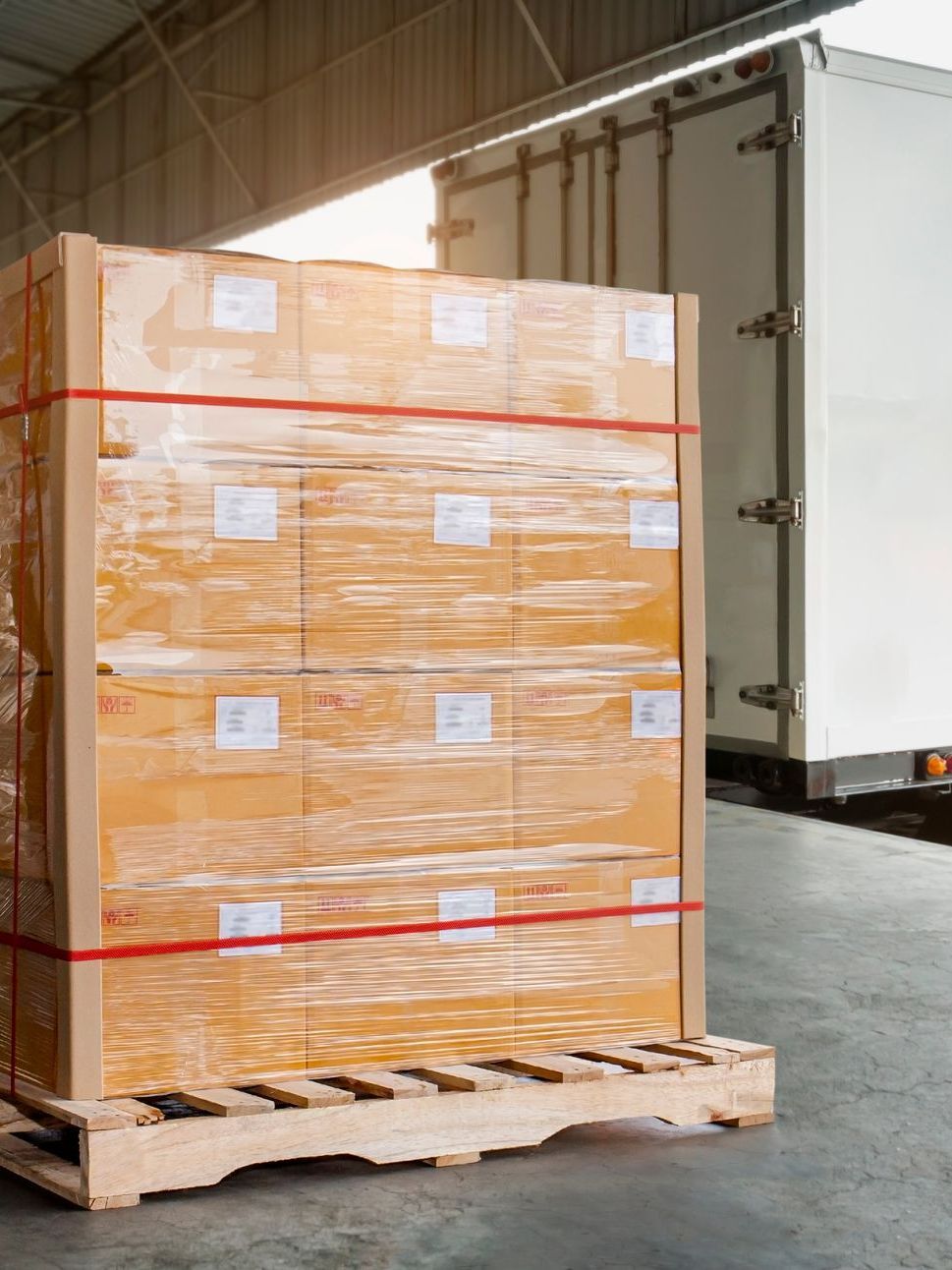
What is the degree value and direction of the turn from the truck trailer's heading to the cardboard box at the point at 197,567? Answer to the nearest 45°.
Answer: approximately 180°

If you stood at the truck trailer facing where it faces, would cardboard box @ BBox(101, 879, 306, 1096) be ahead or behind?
behind

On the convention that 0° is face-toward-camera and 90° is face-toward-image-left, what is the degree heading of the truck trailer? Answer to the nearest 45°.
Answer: approximately 225°

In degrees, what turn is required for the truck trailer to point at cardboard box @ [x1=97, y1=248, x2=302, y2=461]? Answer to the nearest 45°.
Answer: approximately 180°

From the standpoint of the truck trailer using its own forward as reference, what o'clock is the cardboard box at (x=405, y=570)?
The cardboard box is roughly at 5 o'clock from the truck trailer.

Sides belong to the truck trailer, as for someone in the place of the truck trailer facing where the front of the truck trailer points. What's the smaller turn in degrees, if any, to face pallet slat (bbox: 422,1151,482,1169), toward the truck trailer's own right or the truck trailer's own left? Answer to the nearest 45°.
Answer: approximately 135° to the truck trailer's own right

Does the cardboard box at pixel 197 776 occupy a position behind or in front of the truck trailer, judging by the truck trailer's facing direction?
behind

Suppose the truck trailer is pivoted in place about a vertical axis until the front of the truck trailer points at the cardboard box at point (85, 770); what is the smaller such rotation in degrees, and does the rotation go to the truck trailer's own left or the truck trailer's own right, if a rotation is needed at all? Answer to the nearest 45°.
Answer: approximately 180°

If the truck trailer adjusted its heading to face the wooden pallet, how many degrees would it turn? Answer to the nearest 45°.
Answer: approximately 135° to its right

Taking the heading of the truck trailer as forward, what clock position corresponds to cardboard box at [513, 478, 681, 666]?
The cardboard box is roughly at 5 o'clock from the truck trailer.

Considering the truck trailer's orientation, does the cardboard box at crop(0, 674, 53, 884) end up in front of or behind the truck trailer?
behind

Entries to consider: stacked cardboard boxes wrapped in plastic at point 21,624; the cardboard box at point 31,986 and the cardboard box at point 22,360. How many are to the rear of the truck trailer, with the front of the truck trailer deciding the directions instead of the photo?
3

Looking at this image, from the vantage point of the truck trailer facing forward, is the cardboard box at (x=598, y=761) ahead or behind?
behind
